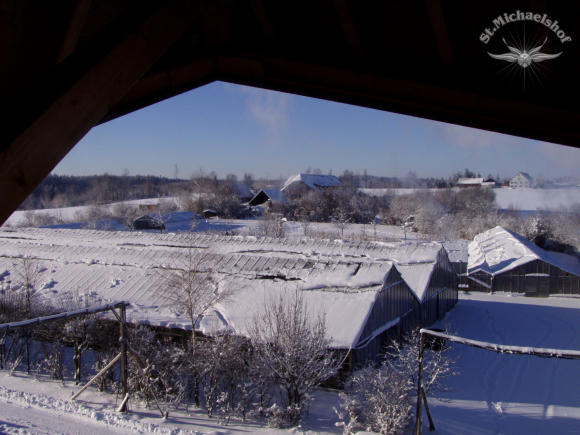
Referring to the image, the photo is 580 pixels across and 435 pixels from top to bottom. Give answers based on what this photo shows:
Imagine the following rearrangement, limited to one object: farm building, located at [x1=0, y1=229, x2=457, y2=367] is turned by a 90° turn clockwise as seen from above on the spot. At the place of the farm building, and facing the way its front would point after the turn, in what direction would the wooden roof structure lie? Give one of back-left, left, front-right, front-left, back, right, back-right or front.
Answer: front-left

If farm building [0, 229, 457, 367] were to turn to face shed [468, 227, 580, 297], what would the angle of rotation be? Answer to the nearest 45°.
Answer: approximately 90° to its left

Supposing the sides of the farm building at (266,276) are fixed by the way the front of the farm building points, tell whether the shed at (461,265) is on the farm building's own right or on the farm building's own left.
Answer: on the farm building's own left

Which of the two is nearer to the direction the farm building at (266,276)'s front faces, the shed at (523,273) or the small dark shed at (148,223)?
the shed

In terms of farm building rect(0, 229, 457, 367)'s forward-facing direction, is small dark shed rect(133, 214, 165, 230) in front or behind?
behind

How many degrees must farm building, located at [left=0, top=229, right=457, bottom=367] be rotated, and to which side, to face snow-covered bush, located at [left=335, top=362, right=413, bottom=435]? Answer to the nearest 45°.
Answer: approximately 45° to its right

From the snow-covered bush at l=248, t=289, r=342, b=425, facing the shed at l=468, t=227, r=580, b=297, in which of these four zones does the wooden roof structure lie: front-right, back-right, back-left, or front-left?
back-right

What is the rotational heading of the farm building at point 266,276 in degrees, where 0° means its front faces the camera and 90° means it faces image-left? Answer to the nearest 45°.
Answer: approximately 315°
